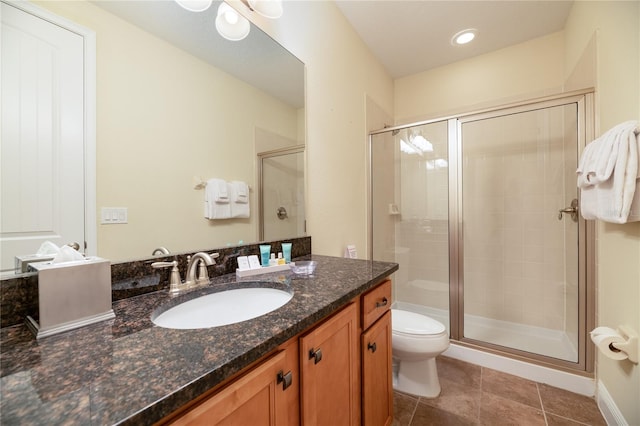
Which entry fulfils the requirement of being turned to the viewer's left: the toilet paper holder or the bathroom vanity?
the toilet paper holder

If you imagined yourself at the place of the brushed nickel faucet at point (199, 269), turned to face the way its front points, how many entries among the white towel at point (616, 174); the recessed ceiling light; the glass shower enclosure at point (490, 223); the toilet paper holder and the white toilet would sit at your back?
0

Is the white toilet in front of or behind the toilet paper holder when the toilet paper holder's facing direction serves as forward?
in front

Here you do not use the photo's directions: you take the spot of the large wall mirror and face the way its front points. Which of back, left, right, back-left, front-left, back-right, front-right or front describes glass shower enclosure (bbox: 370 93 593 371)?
front-left

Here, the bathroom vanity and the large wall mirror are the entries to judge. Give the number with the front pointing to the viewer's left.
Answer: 0

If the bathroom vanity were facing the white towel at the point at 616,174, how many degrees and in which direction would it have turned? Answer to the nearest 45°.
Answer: approximately 45° to its left

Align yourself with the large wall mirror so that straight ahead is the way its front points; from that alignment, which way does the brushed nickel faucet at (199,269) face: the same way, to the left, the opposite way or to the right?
the same way

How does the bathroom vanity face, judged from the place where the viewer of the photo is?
facing the viewer and to the right of the viewer

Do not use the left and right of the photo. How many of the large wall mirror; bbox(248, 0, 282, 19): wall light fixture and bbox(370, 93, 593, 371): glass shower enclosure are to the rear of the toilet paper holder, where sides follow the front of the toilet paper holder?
0

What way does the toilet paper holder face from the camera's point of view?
to the viewer's left

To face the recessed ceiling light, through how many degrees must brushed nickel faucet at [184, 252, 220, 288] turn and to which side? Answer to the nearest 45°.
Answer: approximately 45° to its left

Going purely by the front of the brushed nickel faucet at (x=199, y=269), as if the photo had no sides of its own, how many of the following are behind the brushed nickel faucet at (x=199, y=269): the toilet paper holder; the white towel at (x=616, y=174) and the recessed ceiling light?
0
